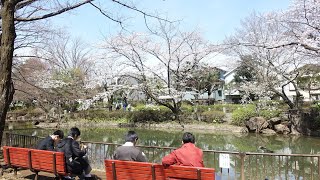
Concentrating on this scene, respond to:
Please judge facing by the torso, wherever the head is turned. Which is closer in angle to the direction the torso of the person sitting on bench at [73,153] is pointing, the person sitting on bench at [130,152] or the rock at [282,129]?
the rock

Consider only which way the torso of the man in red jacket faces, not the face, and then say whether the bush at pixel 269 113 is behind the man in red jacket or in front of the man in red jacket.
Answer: in front

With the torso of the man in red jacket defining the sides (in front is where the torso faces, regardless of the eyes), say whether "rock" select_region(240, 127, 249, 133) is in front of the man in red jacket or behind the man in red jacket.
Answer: in front

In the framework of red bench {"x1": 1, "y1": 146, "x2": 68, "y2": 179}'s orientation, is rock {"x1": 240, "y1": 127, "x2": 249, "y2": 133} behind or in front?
in front

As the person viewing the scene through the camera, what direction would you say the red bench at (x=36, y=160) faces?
facing away from the viewer and to the right of the viewer

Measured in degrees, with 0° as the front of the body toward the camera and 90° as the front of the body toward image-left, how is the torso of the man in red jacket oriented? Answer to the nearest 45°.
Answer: approximately 180°

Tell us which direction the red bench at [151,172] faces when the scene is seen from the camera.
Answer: facing away from the viewer

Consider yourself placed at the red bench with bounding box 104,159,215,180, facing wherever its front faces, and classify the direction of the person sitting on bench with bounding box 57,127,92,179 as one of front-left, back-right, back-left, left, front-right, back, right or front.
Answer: front-left

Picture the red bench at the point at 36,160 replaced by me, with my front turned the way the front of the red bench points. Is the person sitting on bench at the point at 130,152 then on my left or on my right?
on my right

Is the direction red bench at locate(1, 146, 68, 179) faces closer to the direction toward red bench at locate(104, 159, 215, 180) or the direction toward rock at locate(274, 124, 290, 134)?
the rock

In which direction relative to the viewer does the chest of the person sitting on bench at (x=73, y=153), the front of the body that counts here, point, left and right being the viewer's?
facing away from the viewer and to the right of the viewer
